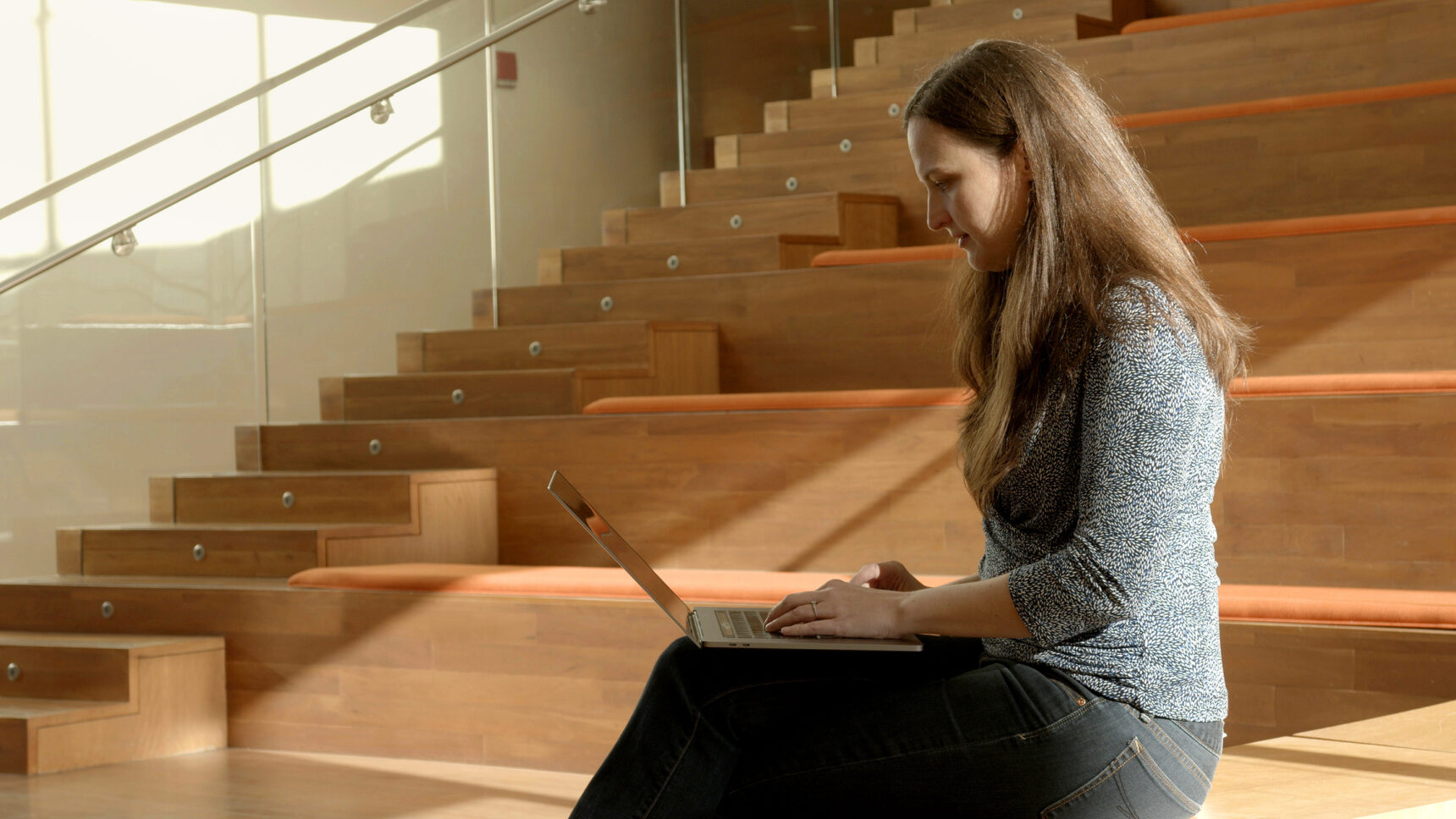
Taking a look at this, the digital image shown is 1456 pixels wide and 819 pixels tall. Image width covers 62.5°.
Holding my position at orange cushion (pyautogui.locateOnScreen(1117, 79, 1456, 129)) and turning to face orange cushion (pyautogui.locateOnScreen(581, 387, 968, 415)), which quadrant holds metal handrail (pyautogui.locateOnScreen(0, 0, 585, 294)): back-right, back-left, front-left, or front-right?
front-right

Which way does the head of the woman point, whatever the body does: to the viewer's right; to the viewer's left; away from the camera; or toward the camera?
to the viewer's left

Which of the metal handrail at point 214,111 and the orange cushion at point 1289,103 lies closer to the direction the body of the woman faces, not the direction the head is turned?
the metal handrail

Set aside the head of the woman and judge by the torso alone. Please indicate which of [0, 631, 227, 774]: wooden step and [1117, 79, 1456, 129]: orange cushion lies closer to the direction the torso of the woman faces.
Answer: the wooden step

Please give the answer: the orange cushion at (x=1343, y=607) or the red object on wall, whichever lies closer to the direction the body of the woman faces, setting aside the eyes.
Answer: the red object on wall

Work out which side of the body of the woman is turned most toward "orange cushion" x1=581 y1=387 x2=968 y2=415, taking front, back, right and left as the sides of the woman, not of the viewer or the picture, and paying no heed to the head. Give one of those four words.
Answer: right

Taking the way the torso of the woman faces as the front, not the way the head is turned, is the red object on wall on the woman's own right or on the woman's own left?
on the woman's own right

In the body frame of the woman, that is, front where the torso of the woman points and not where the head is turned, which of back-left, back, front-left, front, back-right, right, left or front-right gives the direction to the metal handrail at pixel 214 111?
front-right

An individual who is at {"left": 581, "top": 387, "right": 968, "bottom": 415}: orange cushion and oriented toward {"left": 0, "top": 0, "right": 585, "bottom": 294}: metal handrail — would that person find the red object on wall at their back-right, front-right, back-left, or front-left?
front-right

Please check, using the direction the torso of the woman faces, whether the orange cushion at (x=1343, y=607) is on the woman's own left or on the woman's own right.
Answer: on the woman's own right

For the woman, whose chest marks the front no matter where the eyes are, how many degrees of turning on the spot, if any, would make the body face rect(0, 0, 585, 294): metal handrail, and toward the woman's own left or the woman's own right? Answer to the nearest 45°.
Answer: approximately 45° to the woman's own right

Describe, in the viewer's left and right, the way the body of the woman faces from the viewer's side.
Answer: facing to the left of the viewer

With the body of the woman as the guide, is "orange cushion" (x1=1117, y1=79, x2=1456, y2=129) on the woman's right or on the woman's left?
on the woman's right
